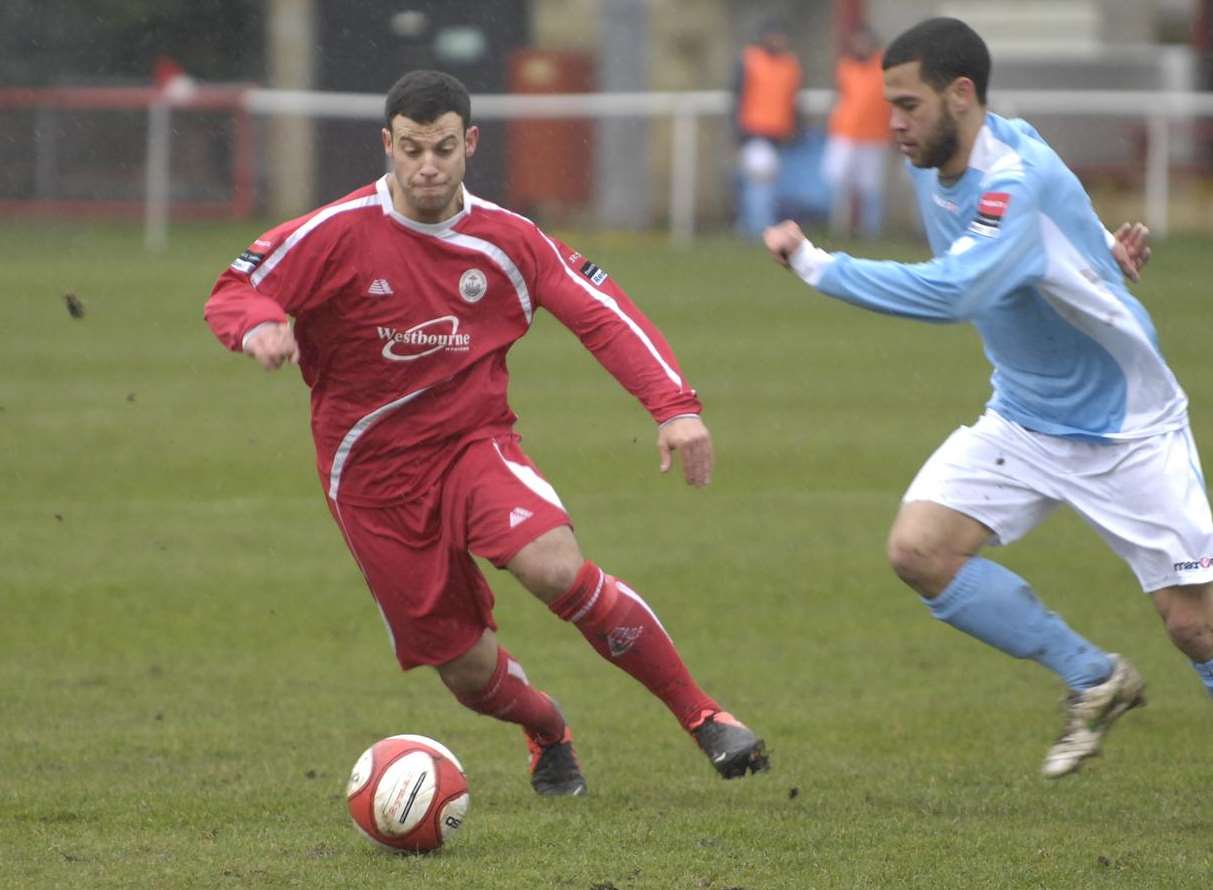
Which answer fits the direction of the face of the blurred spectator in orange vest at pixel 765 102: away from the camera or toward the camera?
toward the camera

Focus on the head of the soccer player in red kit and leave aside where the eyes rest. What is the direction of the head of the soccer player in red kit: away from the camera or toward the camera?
toward the camera

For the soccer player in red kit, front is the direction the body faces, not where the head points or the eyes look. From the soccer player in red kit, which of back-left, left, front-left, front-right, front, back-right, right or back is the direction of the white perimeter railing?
back

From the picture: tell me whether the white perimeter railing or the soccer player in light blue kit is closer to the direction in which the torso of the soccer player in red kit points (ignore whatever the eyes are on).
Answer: the soccer player in light blue kit

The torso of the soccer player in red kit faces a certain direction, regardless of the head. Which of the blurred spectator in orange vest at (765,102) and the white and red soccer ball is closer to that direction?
the white and red soccer ball

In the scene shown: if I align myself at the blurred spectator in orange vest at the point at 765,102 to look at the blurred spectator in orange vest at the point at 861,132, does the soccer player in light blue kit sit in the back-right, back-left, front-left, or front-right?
front-right

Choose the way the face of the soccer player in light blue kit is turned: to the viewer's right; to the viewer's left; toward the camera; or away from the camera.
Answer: to the viewer's left

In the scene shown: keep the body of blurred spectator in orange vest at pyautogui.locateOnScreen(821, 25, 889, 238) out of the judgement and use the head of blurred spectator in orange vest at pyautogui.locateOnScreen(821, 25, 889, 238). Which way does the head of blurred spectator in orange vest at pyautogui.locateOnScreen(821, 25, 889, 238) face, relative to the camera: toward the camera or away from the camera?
toward the camera

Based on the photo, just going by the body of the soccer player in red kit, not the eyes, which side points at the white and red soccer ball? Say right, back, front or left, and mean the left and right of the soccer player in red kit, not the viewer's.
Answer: front

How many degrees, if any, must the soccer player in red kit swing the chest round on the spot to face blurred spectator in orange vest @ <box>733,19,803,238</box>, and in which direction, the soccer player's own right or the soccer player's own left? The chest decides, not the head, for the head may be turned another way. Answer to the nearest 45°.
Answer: approximately 180°

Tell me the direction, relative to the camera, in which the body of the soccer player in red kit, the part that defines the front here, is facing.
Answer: toward the camera

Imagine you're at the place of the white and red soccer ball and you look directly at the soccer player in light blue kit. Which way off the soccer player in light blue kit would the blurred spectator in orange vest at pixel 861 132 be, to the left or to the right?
left

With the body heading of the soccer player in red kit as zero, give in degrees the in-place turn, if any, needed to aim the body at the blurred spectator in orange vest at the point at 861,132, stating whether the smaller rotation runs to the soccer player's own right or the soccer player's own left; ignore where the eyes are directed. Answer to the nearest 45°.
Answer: approximately 180°

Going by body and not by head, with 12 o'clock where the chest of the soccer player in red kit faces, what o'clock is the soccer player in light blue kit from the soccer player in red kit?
The soccer player in light blue kit is roughly at 9 o'clock from the soccer player in red kit.
